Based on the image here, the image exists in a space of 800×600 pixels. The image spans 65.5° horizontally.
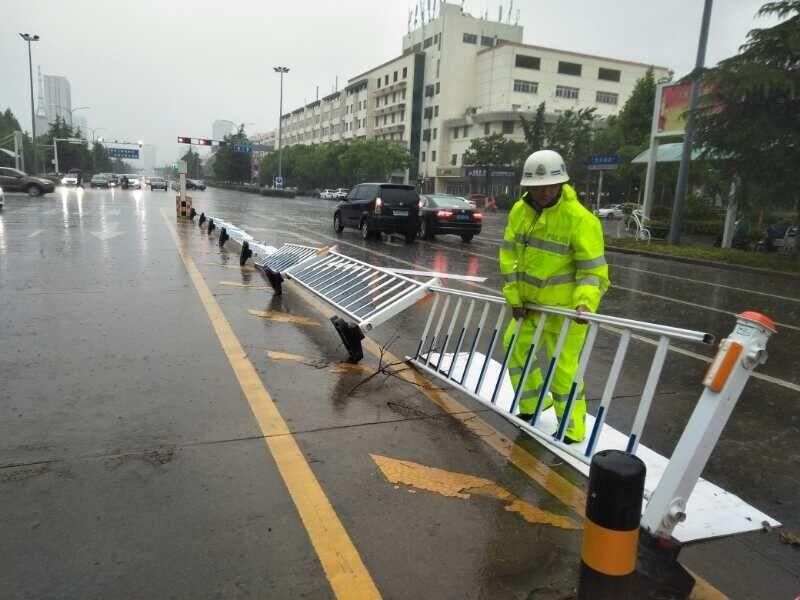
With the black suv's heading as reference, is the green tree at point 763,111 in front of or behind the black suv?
behind

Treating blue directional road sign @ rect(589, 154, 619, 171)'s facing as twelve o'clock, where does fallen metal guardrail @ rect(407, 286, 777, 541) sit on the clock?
The fallen metal guardrail is roughly at 12 o'clock from the blue directional road sign.

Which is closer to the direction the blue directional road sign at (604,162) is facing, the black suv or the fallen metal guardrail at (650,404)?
the fallen metal guardrail

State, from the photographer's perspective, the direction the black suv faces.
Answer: facing away from the viewer and to the left of the viewer

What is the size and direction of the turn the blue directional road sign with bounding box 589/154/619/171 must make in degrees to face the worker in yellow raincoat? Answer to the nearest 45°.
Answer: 0° — it already faces them

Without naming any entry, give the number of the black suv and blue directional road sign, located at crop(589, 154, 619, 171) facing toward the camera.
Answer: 1

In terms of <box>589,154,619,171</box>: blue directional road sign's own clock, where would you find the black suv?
The black suv is roughly at 1 o'clock from the blue directional road sign.

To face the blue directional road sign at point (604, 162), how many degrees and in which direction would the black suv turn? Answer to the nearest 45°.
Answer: approximately 90° to its right

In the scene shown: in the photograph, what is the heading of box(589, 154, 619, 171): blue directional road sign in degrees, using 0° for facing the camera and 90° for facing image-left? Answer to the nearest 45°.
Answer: approximately 0°
